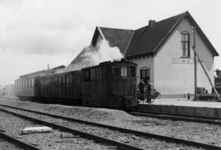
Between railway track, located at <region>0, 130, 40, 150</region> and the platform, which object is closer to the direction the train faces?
the platform

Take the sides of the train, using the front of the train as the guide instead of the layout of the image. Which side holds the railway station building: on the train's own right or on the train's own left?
on the train's own left

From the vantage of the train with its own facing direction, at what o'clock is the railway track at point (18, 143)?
The railway track is roughly at 2 o'clock from the train.

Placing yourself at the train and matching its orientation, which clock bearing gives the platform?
The platform is roughly at 11 o'clock from the train.

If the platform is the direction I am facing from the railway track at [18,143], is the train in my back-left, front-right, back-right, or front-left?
front-left
